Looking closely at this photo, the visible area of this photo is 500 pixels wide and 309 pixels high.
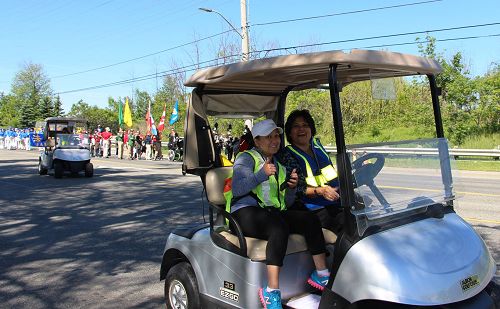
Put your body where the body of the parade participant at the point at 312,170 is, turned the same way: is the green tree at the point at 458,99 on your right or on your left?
on your left

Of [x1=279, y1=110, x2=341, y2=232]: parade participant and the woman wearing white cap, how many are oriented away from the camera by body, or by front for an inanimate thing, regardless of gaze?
0

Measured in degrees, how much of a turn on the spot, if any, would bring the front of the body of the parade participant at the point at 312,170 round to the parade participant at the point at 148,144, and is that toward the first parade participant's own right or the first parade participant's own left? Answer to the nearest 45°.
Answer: approximately 135° to the first parade participant's own left

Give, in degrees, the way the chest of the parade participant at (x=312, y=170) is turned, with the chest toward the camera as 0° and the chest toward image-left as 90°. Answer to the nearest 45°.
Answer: approximately 315°

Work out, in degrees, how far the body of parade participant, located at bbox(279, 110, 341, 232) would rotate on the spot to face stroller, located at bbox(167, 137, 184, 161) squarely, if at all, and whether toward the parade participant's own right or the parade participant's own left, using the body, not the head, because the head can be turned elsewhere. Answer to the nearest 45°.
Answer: approximately 135° to the parade participant's own left
